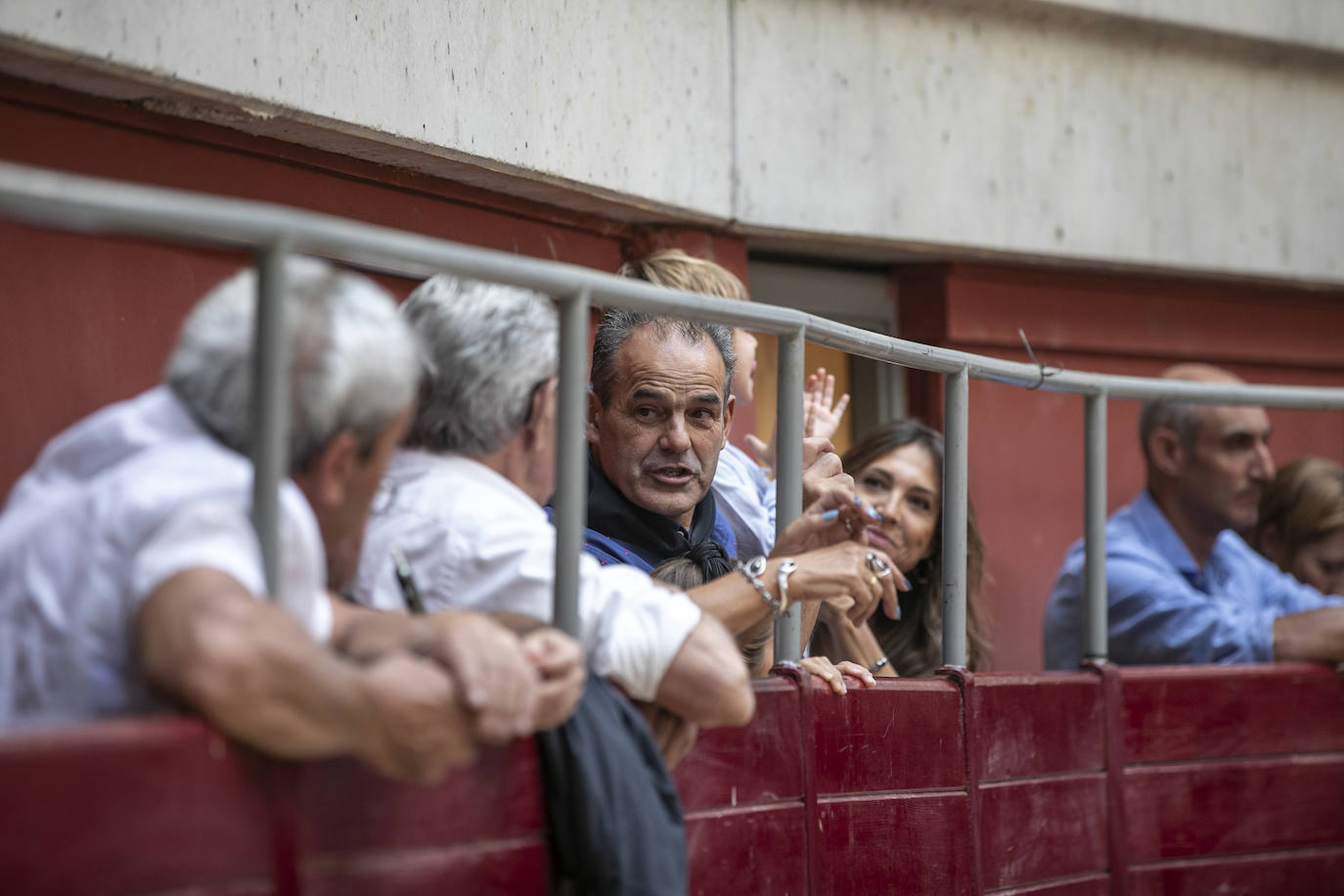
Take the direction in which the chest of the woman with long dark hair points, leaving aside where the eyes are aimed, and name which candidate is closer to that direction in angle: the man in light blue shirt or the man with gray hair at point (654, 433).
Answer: the man with gray hair

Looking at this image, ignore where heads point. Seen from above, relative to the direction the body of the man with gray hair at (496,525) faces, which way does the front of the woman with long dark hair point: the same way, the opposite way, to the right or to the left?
the opposite way

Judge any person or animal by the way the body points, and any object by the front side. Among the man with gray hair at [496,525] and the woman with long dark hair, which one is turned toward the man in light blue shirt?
the man with gray hair

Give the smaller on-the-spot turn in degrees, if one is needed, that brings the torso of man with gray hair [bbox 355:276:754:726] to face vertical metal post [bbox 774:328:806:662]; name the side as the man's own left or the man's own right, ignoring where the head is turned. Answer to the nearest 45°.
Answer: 0° — they already face it

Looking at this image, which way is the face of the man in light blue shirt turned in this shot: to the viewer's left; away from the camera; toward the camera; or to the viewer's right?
to the viewer's right

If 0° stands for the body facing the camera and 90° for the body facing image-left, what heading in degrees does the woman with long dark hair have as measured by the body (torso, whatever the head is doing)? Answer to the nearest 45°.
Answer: approximately 45°

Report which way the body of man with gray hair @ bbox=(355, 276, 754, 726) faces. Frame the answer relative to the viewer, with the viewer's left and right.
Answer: facing away from the viewer and to the right of the viewer

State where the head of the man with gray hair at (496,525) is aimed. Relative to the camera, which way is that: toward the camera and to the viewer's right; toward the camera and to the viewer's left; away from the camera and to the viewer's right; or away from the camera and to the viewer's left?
away from the camera and to the viewer's right

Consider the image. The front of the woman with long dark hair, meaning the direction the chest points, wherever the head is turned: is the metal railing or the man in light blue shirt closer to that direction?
the metal railing
